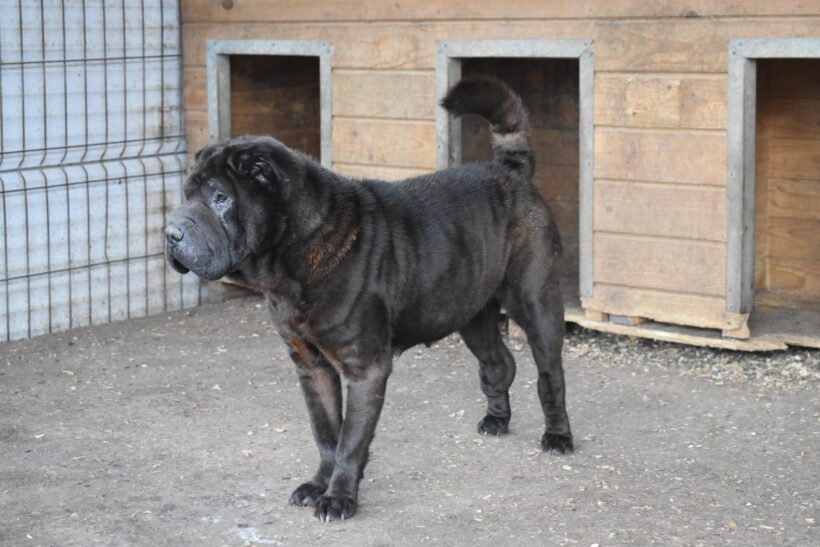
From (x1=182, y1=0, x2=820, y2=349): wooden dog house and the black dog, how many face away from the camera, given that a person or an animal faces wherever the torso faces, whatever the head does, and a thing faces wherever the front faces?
0

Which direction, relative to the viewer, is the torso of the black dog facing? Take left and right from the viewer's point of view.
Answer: facing the viewer and to the left of the viewer

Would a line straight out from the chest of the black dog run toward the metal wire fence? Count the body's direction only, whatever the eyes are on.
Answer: no

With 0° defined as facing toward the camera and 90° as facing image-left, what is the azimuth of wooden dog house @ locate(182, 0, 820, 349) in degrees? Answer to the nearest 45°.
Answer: approximately 45°

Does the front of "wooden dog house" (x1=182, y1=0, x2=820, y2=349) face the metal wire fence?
no

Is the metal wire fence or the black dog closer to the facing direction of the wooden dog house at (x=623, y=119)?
the black dog
